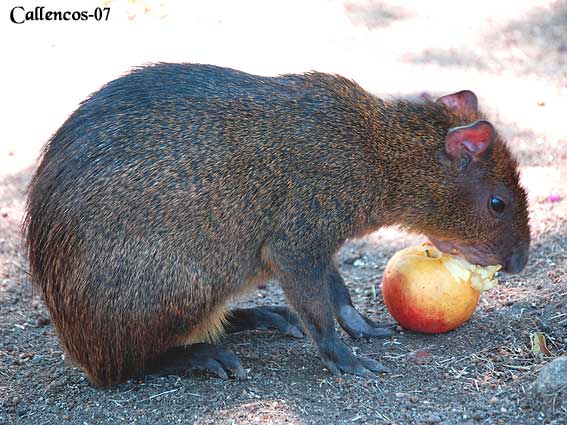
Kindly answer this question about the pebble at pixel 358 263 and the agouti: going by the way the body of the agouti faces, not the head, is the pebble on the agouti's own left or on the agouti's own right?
on the agouti's own left

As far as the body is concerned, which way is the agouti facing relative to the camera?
to the viewer's right

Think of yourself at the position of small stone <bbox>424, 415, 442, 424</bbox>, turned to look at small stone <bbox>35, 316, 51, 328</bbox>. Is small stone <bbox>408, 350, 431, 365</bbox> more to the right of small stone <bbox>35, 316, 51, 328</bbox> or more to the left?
right

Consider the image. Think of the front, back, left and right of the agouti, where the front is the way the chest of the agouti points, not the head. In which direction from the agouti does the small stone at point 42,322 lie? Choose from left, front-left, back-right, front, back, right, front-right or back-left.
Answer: back-left

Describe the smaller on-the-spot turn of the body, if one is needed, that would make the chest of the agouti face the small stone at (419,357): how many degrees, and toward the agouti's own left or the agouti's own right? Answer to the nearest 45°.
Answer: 0° — it already faces it

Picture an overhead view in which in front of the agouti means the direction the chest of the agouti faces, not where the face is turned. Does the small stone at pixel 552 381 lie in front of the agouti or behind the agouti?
in front
